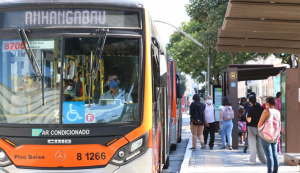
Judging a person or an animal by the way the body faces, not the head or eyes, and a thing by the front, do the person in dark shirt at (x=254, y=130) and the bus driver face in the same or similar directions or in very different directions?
very different directions

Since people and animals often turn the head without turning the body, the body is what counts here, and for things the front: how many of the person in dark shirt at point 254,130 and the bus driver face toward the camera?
1

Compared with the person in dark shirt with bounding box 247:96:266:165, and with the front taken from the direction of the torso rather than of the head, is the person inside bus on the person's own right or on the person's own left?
on the person's own left

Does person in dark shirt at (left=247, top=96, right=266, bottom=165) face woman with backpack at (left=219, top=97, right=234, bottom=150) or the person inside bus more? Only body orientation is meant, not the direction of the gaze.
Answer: the woman with backpack

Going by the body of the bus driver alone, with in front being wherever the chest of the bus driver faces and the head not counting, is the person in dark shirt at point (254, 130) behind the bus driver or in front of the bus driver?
behind

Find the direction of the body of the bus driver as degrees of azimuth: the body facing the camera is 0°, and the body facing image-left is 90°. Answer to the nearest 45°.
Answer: approximately 0°
